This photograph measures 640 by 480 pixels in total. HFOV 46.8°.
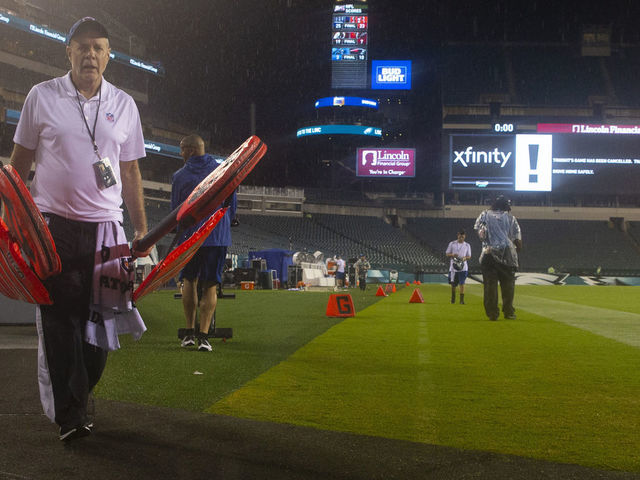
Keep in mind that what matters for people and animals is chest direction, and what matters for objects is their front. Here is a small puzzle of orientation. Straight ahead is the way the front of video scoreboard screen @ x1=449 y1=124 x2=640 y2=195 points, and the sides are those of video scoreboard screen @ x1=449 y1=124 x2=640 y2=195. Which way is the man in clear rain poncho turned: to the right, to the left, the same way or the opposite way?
the opposite way

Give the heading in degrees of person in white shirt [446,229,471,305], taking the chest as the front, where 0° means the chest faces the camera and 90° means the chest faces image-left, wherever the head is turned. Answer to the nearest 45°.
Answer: approximately 0°

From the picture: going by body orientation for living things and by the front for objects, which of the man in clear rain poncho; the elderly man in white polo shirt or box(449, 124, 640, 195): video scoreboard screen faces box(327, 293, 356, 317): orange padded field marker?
the video scoreboard screen

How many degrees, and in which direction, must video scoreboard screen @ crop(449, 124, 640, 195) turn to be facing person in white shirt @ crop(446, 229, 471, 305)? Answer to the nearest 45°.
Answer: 0° — it already faces them

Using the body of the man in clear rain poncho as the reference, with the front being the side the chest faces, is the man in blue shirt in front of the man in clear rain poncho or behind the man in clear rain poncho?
behind

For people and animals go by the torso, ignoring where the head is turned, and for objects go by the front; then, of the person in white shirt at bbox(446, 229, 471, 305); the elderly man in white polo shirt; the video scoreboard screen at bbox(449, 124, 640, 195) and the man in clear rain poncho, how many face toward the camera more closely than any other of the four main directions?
3

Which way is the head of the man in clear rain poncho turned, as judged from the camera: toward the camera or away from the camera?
away from the camera

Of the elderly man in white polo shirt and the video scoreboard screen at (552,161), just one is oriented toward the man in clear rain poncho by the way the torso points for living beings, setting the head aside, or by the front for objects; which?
the video scoreboard screen

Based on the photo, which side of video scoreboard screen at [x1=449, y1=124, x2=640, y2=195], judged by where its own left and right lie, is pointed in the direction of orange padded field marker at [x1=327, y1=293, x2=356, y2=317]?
front

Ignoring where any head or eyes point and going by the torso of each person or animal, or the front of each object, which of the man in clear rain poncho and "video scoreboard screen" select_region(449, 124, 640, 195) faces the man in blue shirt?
the video scoreboard screen

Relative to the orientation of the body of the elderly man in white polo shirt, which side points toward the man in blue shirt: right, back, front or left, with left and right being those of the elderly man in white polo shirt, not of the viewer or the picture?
back

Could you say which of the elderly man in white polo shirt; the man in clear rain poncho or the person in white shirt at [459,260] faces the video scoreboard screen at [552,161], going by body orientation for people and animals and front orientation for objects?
the man in clear rain poncho

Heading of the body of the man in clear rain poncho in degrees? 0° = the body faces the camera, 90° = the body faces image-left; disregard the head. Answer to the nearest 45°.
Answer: approximately 180°
